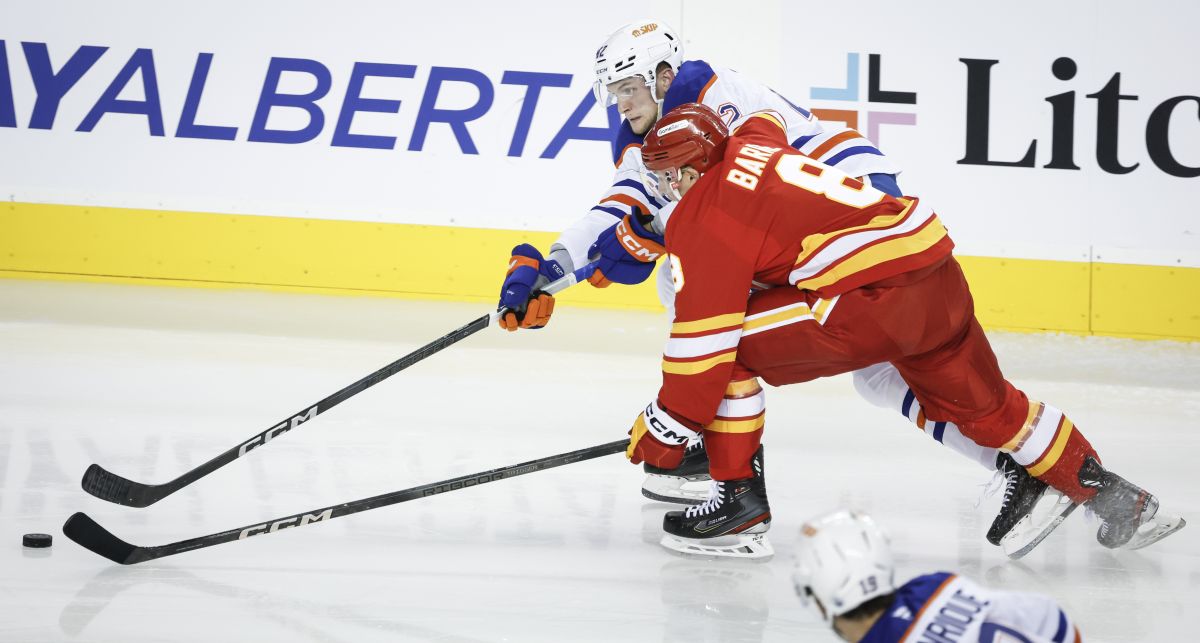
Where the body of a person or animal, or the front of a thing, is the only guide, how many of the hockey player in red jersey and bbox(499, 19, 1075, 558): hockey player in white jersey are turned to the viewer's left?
2

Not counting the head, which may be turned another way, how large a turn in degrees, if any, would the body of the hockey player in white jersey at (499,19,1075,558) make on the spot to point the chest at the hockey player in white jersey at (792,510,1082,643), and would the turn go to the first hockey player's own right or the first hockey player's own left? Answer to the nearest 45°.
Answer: approximately 90° to the first hockey player's own left

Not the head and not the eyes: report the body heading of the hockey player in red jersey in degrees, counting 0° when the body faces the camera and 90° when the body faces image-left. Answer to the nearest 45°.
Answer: approximately 90°

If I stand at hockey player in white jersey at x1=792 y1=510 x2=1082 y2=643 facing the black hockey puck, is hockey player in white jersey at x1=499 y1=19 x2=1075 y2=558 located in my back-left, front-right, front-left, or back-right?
front-right

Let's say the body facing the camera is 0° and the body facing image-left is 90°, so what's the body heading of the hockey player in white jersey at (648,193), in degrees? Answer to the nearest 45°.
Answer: approximately 90°

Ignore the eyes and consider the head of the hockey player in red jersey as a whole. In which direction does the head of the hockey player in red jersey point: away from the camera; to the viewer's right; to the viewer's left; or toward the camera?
to the viewer's left

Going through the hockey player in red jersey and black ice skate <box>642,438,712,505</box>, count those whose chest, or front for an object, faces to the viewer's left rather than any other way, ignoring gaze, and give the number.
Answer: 2

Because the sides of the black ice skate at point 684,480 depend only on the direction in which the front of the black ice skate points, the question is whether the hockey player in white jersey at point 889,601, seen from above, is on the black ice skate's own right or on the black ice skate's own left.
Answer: on the black ice skate's own left

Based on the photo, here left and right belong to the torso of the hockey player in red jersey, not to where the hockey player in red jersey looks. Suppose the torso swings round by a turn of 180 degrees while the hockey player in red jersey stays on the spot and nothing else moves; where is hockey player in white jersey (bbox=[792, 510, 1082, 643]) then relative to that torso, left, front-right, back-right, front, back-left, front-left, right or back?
right

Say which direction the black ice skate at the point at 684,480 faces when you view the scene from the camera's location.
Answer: facing to the left of the viewer
